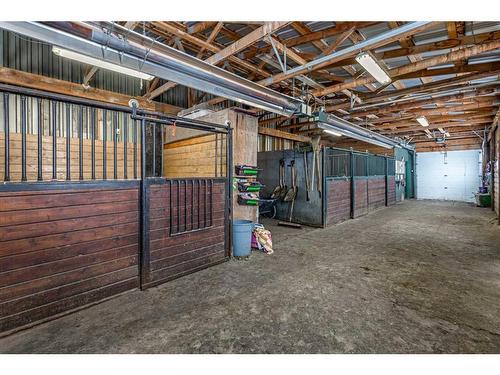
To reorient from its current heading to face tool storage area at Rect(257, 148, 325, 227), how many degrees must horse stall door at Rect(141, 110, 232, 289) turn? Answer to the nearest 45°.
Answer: approximately 90° to its left

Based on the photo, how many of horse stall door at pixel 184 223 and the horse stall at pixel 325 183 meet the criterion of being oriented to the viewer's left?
0

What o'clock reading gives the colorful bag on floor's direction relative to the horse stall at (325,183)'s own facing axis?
The colorful bag on floor is roughly at 2 o'clock from the horse stall.

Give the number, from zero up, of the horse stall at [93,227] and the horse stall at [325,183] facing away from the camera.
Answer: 0

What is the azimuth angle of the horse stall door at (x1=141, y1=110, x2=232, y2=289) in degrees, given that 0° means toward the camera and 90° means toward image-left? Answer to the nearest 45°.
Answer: approximately 315°
